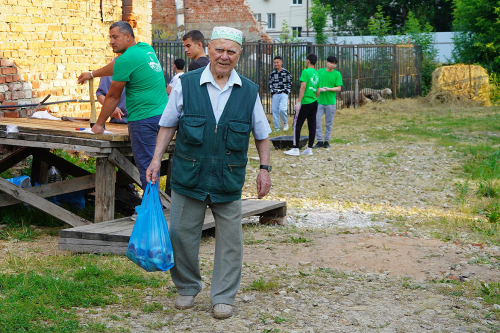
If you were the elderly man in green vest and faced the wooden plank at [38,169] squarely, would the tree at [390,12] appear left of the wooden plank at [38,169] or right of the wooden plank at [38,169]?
right

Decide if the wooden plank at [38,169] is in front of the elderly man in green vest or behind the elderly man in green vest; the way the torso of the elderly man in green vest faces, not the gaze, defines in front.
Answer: behind

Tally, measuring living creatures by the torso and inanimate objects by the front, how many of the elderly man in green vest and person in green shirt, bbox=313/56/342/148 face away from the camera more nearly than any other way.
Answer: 0

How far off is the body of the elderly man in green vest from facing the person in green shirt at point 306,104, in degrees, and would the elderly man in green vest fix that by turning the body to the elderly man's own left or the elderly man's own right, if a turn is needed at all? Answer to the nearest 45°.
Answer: approximately 180°

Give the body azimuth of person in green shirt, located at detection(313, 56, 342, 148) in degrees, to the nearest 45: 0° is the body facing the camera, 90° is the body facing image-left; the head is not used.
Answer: approximately 45°

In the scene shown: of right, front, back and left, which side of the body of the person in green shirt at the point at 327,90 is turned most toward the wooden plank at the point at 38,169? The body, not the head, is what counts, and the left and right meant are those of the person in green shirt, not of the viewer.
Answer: front

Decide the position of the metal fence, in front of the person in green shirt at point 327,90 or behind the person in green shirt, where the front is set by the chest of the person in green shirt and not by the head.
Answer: behind

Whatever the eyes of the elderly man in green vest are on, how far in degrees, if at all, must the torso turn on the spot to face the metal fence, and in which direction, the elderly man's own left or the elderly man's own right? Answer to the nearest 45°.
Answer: approximately 180°

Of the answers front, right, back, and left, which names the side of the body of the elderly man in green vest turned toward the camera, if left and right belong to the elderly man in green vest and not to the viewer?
front
